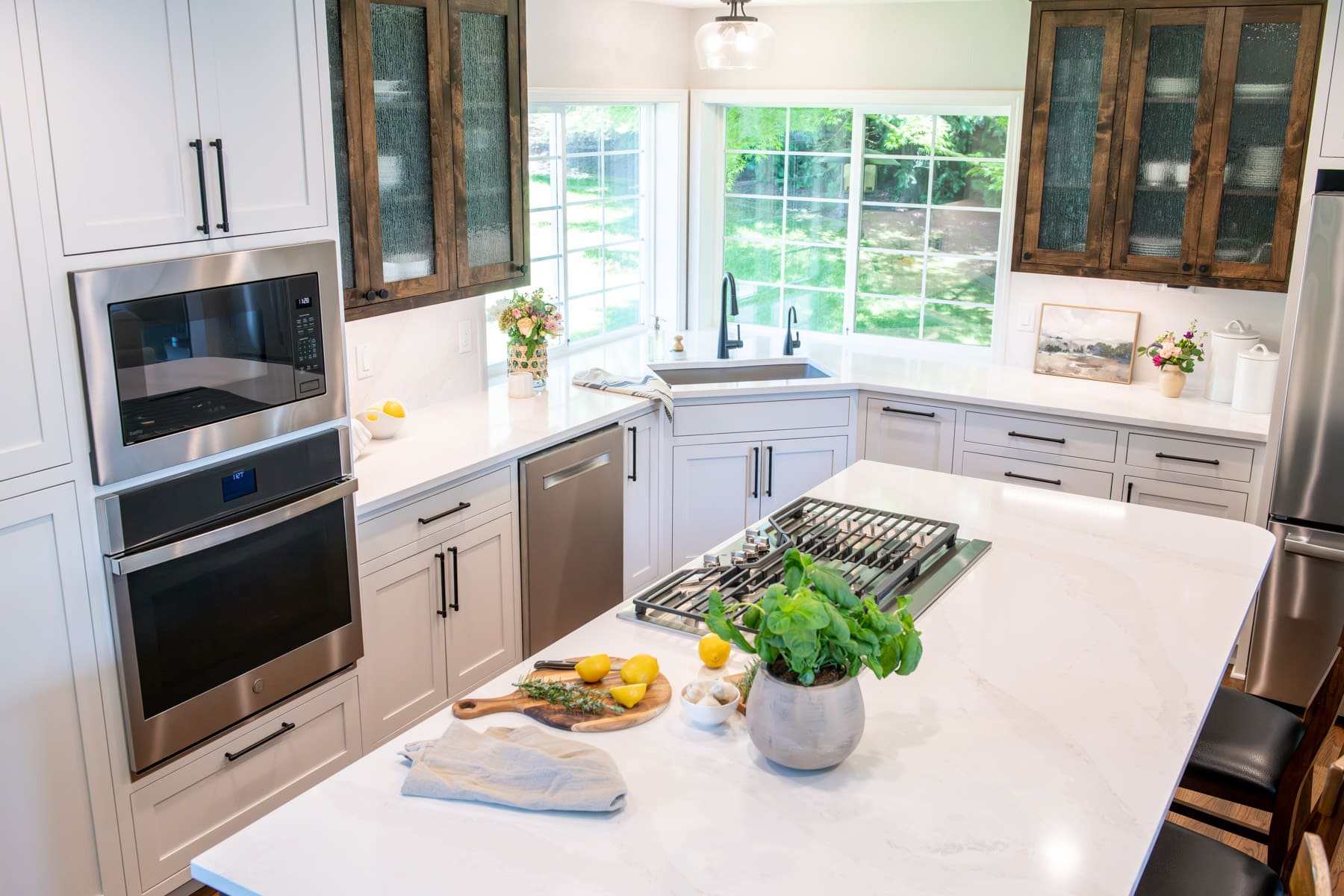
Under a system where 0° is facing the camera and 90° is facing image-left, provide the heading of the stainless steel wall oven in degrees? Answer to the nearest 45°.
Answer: approximately 315°

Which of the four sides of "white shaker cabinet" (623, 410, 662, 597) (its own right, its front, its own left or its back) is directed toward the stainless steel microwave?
right

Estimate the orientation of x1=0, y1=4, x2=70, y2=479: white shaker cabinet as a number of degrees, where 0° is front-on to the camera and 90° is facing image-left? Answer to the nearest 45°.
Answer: approximately 315°

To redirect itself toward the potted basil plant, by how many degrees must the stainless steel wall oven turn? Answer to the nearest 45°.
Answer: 0° — it already faces it

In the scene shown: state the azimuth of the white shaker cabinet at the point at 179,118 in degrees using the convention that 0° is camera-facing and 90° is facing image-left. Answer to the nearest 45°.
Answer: approximately 315°

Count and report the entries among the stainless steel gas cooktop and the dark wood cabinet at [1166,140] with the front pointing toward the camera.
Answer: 1

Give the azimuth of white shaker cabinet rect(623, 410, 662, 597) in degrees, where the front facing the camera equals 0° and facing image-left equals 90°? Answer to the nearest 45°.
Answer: approximately 315°

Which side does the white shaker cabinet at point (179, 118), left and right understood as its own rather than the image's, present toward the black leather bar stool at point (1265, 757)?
front
